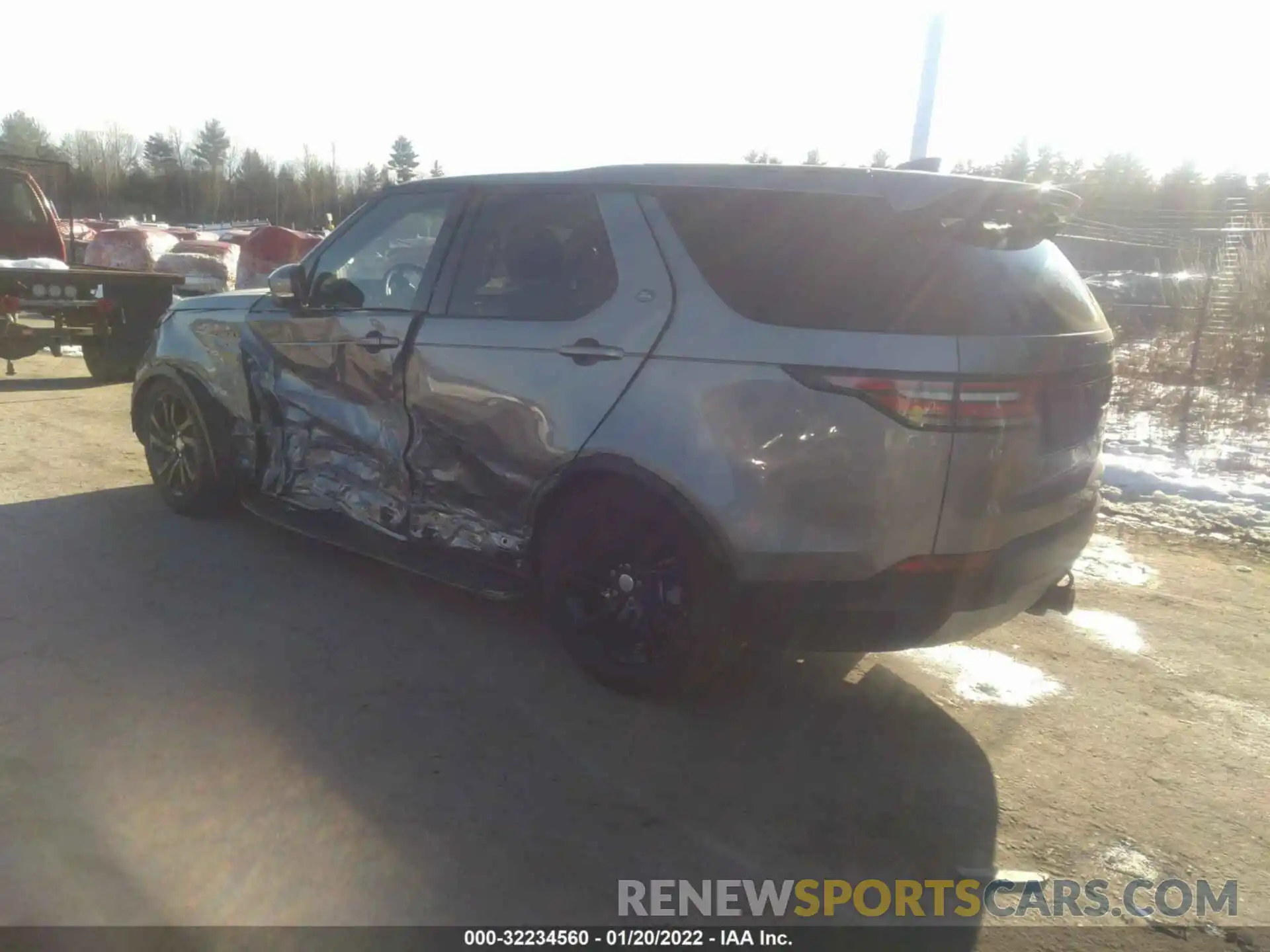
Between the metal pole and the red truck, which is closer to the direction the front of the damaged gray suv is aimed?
the red truck

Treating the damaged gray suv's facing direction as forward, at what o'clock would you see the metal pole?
The metal pole is roughly at 2 o'clock from the damaged gray suv.

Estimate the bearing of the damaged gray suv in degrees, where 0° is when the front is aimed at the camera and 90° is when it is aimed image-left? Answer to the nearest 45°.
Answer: approximately 135°

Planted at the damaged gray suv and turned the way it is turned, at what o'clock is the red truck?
The red truck is roughly at 12 o'clock from the damaged gray suv.
